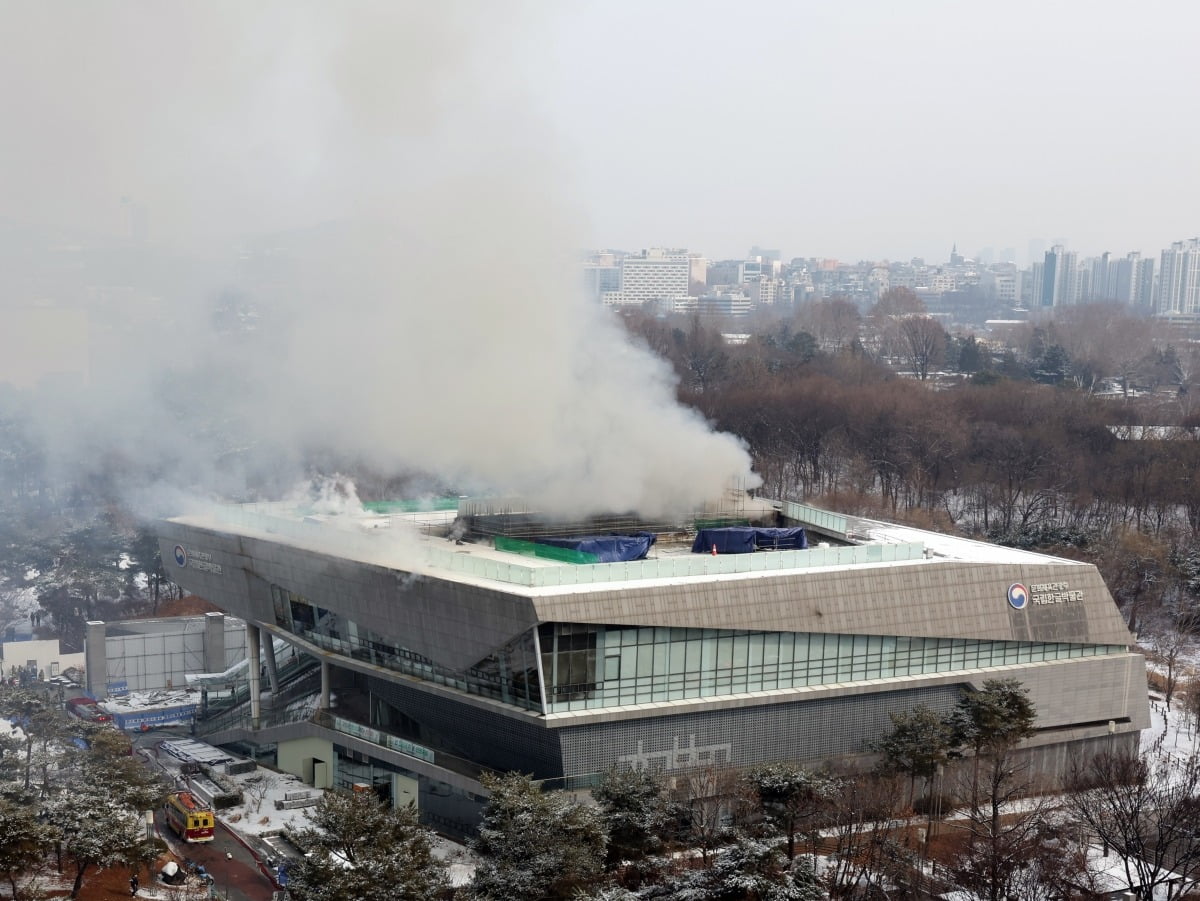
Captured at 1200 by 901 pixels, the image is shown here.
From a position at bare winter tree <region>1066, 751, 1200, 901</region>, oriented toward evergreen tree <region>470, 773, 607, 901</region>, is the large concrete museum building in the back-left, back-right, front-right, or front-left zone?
front-right

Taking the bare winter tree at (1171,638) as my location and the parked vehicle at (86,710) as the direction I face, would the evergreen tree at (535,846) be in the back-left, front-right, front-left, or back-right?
front-left

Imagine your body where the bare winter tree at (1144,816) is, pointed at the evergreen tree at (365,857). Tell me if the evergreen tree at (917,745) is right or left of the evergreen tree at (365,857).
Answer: right
